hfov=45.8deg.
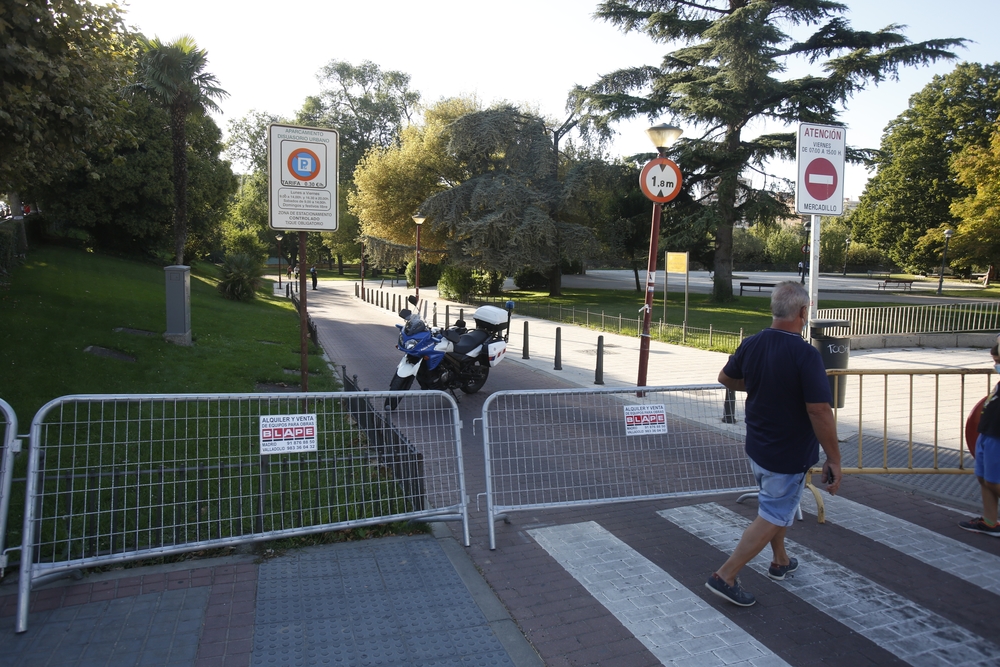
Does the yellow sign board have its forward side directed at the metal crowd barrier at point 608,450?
yes

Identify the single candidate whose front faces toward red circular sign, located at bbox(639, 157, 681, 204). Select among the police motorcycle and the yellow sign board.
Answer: the yellow sign board

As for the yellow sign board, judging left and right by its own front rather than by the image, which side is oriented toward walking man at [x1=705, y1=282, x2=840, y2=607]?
front

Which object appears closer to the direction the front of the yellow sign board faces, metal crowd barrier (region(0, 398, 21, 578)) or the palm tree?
the metal crowd barrier

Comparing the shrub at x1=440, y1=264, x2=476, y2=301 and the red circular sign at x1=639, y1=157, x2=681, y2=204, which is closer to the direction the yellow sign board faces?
the red circular sign

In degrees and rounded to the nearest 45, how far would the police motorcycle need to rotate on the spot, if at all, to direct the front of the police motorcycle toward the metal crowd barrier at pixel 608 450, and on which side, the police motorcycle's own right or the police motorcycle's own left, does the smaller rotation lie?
approximately 45° to the police motorcycle's own left

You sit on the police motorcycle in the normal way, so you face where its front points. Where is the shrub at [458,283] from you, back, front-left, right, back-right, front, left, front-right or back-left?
back-right

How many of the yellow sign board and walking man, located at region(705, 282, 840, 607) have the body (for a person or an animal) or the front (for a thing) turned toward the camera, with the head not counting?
1

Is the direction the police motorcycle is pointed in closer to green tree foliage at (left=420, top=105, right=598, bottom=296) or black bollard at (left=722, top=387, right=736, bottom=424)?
the black bollard
